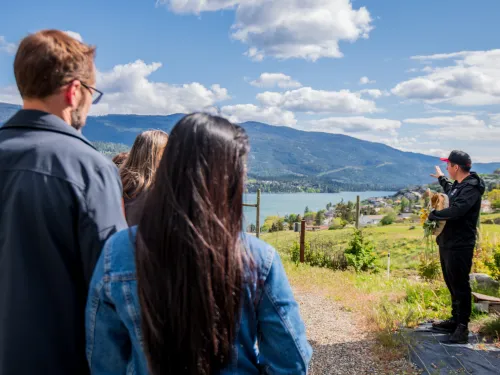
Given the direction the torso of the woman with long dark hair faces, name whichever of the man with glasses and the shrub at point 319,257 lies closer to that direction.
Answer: the shrub

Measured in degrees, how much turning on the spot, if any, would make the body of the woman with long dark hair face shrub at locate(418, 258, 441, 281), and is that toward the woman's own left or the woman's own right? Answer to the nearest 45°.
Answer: approximately 45° to the woman's own right

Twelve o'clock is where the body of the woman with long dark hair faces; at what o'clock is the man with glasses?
The man with glasses is roughly at 10 o'clock from the woman with long dark hair.

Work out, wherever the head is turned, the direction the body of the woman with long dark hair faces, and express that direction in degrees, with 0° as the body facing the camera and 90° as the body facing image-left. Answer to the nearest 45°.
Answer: approximately 180°

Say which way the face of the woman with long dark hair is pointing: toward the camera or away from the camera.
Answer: away from the camera

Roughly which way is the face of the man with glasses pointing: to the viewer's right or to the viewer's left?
to the viewer's right

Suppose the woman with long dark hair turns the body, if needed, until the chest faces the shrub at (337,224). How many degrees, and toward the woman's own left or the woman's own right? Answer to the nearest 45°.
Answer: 0° — they already face it

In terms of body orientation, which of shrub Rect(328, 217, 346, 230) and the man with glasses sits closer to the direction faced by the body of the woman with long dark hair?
the shrub
